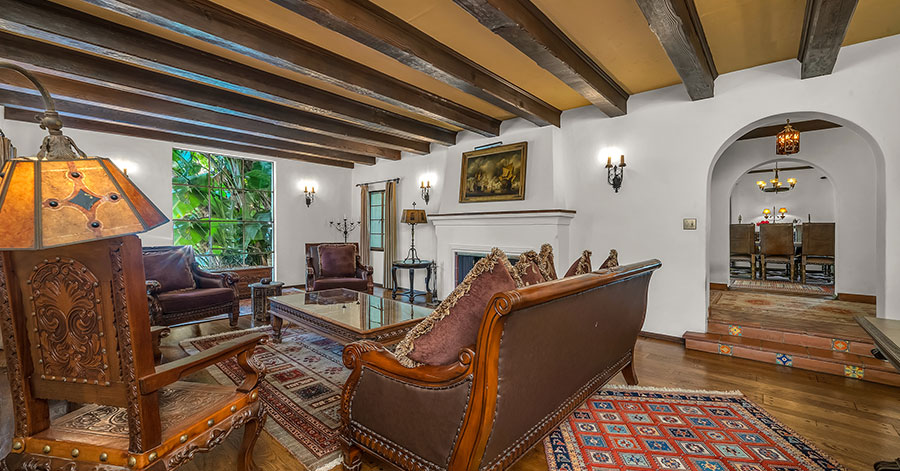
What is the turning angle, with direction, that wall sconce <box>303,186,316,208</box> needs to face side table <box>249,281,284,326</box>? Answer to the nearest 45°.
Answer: approximately 45° to its right

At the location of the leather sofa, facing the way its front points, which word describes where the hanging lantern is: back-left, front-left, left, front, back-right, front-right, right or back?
right

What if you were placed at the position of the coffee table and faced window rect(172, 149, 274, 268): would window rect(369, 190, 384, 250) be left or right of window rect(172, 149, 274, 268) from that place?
right

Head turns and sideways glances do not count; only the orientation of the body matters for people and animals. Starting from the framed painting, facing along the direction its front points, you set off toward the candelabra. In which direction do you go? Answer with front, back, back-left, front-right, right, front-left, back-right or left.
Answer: right

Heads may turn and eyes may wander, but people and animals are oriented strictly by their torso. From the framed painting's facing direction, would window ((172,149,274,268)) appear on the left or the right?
on its right

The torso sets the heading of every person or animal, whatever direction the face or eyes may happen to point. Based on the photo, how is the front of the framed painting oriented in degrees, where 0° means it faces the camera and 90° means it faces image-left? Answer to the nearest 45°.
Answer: approximately 45°

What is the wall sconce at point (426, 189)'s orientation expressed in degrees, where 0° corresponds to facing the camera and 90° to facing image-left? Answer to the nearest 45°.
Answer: approximately 45°

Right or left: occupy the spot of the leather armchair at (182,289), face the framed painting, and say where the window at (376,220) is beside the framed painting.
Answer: left

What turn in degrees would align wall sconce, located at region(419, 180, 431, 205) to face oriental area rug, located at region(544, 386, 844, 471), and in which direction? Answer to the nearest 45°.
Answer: approximately 45° to its left
